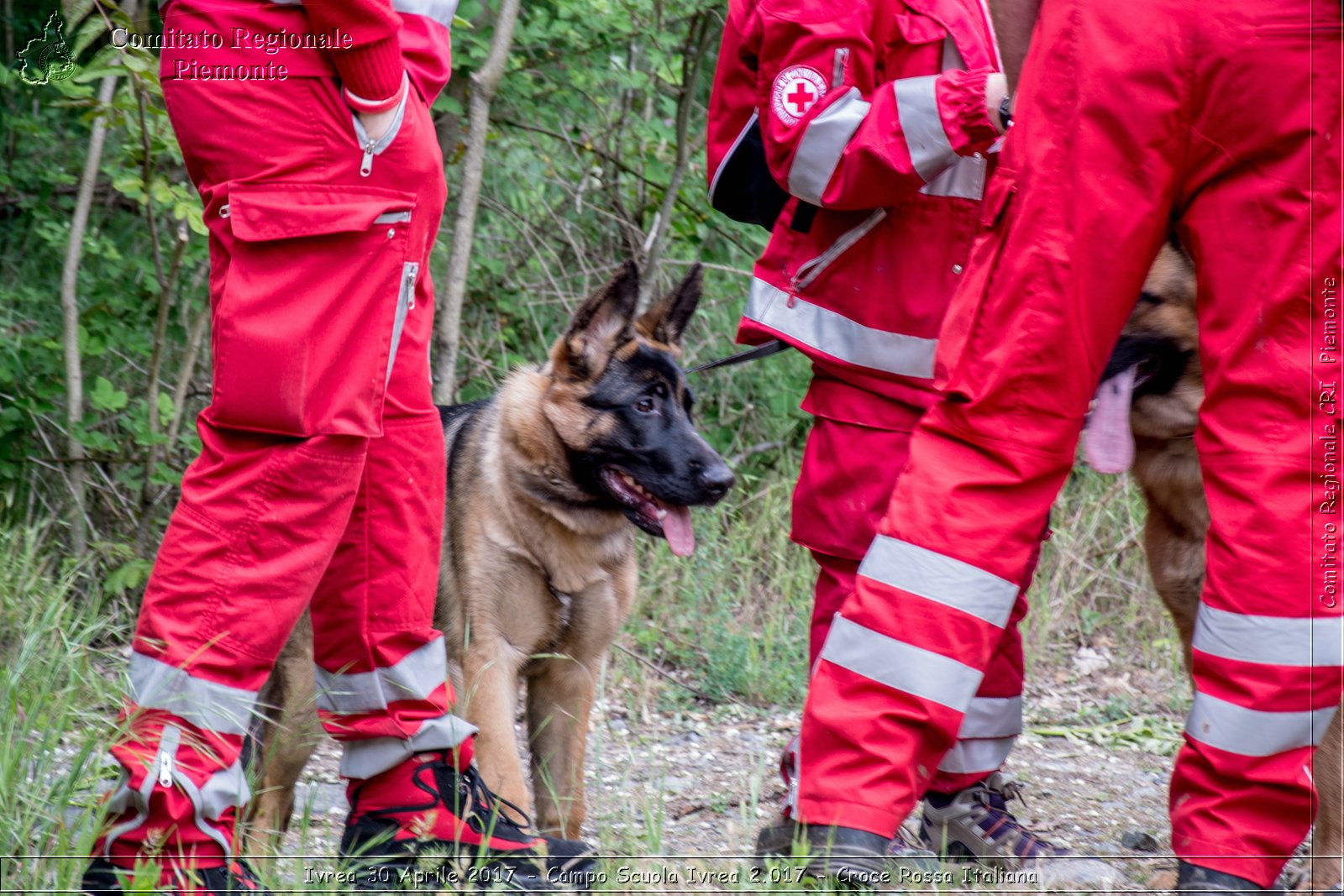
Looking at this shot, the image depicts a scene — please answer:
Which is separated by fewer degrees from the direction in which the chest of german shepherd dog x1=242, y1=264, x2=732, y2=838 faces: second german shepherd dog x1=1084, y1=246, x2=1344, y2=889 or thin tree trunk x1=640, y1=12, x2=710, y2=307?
the second german shepherd dog

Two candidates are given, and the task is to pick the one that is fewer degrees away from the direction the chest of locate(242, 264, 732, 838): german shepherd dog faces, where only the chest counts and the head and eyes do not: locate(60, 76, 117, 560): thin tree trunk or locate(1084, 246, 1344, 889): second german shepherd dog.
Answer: the second german shepherd dog

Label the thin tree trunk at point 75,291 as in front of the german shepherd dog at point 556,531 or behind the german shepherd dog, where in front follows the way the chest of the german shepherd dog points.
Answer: behind

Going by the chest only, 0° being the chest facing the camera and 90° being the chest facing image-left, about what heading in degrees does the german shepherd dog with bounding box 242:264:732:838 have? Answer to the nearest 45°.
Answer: approximately 315°

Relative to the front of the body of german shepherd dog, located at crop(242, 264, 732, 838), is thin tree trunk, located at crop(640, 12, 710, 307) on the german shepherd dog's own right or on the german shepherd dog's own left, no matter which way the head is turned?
on the german shepherd dog's own left

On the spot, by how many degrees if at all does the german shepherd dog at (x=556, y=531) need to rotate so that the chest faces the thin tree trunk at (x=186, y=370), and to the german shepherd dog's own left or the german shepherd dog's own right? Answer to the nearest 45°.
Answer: approximately 180°
